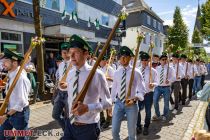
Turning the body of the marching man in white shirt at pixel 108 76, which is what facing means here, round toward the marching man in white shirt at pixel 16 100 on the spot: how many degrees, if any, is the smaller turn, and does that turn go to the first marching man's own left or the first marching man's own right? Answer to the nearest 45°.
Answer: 0° — they already face them

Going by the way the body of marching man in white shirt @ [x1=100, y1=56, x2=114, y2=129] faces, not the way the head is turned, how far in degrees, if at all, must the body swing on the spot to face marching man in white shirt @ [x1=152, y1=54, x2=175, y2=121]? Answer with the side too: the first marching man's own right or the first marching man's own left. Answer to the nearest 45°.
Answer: approximately 135° to the first marching man's own left

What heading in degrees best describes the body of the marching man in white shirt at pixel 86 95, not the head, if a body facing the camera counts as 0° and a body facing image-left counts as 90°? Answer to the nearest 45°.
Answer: approximately 45°

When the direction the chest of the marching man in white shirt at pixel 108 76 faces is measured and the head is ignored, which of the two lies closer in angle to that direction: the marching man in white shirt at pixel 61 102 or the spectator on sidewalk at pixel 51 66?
the marching man in white shirt

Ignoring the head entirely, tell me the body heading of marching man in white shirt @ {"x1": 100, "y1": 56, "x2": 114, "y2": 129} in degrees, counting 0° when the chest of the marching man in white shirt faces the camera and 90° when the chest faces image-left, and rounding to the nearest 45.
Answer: approximately 45°

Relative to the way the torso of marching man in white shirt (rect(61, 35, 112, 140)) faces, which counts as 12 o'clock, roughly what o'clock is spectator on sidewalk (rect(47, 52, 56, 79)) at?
The spectator on sidewalk is roughly at 4 o'clock from the marching man in white shirt.
